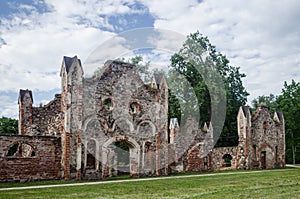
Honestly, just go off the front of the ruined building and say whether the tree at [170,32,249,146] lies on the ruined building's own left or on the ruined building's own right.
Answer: on the ruined building's own left

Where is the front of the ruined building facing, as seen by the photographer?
facing the viewer and to the right of the viewer
